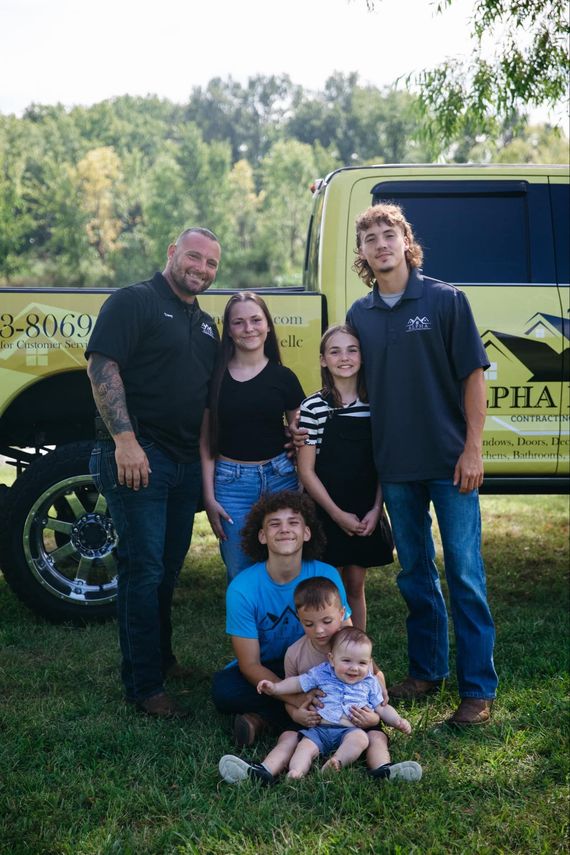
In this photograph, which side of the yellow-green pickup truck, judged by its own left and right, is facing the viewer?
right

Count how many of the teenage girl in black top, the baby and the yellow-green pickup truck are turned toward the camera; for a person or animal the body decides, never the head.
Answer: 2

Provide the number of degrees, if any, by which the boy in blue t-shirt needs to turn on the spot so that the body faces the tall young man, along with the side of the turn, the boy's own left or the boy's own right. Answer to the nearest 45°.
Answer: approximately 90° to the boy's own left

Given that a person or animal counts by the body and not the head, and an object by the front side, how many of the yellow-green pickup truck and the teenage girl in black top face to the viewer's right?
1

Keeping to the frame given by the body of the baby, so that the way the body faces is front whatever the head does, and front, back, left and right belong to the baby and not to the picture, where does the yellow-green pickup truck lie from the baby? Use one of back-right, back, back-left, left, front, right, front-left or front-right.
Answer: back

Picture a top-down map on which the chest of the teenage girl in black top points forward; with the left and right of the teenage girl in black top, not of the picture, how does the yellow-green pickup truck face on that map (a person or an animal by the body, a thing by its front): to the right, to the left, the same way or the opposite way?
to the left

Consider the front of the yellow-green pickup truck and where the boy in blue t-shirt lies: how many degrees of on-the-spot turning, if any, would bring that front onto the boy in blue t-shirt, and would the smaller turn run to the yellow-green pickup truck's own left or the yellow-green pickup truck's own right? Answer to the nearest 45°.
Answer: approximately 90° to the yellow-green pickup truck's own right

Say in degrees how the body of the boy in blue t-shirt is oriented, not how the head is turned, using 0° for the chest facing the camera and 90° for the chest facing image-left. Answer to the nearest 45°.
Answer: approximately 0°
